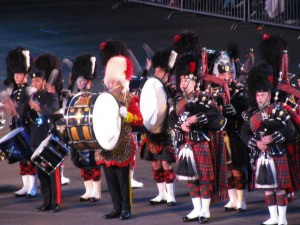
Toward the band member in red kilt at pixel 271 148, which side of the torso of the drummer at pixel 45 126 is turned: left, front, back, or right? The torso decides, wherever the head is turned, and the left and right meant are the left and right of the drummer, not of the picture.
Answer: left

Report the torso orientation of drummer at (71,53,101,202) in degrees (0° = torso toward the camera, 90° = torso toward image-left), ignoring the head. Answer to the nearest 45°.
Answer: approximately 45°

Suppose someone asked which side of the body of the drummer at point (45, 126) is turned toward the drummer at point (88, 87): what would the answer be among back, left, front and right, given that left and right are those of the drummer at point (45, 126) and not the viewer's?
back

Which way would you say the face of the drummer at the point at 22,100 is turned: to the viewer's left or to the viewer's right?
to the viewer's left

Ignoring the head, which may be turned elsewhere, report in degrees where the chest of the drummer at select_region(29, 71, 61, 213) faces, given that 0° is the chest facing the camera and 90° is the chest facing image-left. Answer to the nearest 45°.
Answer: approximately 45°

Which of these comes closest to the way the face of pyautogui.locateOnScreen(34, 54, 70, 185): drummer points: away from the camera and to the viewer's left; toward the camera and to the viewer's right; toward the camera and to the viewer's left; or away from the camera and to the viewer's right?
toward the camera and to the viewer's left

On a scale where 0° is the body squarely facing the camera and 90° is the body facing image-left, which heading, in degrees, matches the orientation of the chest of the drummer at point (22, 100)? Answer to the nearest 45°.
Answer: approximately 45°

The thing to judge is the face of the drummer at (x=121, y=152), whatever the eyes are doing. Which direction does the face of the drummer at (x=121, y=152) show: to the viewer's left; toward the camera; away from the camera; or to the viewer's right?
to the viewer's left

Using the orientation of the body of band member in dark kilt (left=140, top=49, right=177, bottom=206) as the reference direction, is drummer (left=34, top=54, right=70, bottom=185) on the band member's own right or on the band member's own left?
on the band member's own right

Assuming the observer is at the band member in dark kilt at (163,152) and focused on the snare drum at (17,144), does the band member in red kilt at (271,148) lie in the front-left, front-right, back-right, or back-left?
back-left
